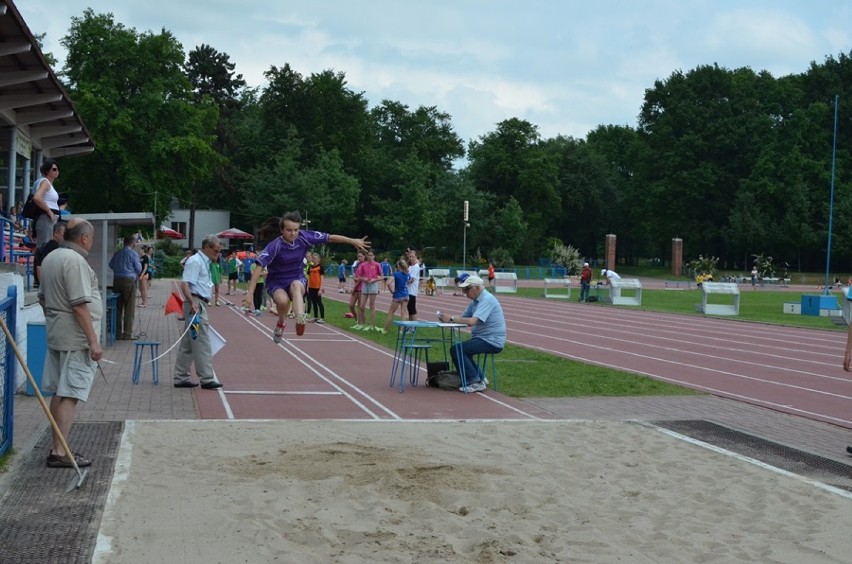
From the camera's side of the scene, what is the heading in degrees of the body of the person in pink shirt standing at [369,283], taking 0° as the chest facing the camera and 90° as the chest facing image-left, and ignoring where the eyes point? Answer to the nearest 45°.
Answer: approximately 0°

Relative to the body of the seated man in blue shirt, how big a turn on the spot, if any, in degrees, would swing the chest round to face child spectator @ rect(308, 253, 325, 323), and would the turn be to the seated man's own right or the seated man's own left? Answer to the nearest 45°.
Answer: approximately 90° to the seated man's own right

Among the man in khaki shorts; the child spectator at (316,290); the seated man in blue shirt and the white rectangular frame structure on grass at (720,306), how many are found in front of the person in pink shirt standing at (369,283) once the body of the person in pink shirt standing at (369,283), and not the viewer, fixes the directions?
2

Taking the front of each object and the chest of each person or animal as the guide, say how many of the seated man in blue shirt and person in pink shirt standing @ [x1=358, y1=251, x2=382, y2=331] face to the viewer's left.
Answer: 1

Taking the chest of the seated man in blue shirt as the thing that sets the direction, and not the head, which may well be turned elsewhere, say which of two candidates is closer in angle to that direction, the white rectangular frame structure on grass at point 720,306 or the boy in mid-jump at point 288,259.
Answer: the boy in mid-jump

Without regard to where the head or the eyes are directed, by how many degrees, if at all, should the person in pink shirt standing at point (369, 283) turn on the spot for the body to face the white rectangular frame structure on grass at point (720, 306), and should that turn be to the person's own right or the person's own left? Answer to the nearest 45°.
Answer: approximately 135° to the person's own left

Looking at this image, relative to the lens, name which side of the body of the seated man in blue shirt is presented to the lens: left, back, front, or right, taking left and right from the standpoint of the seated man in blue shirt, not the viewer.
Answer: left

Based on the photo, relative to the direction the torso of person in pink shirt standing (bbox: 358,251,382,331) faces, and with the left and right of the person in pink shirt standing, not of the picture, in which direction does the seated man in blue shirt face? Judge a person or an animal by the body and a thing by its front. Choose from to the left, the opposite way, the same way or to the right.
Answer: to the right
